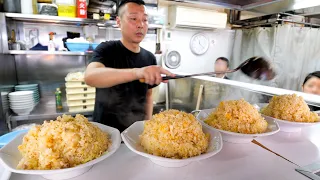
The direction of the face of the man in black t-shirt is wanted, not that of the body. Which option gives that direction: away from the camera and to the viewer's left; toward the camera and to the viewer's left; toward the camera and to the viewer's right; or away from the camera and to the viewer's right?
toward the camera and to the viewer's right

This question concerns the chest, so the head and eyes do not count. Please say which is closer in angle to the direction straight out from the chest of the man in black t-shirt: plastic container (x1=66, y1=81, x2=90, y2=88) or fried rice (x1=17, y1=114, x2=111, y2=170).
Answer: the fried rice

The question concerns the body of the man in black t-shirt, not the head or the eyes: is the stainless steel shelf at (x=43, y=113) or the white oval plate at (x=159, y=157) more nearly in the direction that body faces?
the white oval plate

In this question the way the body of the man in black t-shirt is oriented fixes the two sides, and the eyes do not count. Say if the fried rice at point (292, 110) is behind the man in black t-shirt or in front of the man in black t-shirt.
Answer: in front

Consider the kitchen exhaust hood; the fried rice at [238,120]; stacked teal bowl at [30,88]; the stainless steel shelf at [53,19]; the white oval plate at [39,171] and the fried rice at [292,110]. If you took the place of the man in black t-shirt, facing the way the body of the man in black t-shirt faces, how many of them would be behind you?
2

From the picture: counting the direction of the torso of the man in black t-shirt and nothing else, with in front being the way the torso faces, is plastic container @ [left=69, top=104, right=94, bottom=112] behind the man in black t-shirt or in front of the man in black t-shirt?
behind

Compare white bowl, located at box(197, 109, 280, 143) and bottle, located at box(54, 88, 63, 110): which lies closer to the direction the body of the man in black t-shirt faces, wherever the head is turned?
the white bowl

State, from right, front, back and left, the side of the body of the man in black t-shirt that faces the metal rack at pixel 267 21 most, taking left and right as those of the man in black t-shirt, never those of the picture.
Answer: left

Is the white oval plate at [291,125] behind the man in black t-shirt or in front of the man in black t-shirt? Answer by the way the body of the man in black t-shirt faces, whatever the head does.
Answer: in front

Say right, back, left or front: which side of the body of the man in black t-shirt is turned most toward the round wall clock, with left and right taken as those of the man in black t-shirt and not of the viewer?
left

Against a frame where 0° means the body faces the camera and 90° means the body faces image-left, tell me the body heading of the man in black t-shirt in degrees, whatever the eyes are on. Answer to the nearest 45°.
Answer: approximately 315°

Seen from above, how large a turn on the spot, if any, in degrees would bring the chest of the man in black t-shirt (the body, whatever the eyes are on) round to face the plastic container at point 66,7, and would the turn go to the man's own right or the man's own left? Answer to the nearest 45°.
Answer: approximately 180°

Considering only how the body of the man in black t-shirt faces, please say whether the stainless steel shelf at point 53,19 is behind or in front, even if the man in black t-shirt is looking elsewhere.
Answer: behind
